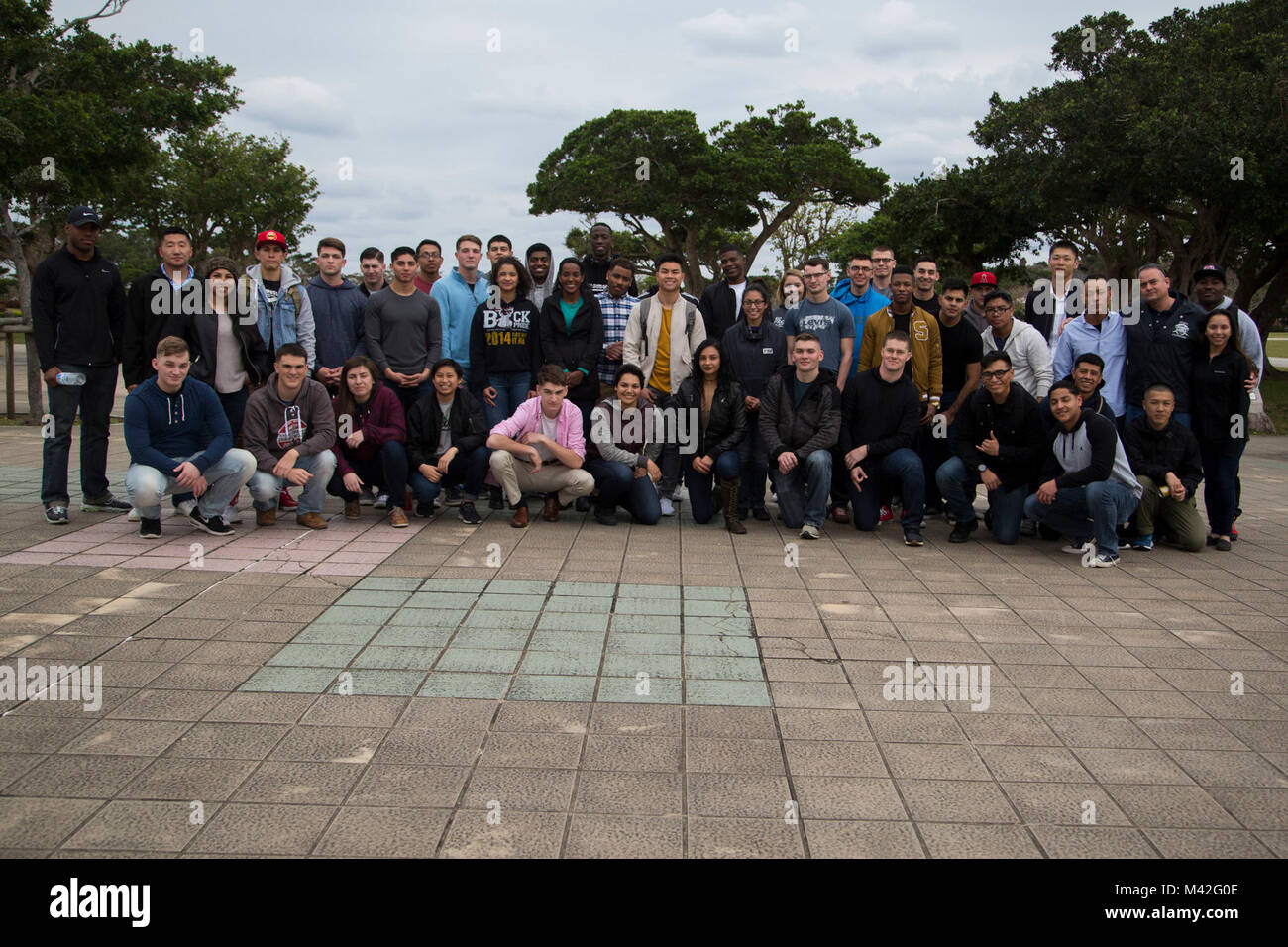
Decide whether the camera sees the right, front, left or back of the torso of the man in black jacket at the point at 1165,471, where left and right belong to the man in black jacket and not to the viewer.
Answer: front

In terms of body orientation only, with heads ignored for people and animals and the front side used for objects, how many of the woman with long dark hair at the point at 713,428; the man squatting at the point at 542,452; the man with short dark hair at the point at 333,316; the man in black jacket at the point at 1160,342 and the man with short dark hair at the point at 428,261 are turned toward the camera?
5

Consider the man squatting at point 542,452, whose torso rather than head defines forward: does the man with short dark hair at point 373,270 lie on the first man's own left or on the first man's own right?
on the first man's own right

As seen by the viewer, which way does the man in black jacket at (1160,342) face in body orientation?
toward the camera

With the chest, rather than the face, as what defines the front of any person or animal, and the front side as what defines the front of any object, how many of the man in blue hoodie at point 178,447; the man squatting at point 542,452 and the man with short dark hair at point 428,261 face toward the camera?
3

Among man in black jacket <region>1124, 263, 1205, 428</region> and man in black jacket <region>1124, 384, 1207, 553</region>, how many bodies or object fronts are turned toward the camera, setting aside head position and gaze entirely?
2

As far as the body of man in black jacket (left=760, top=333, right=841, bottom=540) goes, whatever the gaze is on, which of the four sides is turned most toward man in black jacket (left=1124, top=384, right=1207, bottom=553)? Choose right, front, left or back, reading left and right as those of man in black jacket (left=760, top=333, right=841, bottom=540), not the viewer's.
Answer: left

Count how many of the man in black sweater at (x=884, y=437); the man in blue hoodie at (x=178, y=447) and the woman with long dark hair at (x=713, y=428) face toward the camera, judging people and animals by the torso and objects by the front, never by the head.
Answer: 3

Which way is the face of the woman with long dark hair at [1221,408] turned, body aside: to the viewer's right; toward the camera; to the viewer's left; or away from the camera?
toward the camera

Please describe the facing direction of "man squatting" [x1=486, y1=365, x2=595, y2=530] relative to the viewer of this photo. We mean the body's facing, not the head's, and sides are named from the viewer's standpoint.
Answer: facing the viewer

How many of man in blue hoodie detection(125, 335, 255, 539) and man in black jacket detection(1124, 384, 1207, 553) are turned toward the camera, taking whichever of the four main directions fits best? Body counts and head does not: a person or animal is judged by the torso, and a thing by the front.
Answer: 2

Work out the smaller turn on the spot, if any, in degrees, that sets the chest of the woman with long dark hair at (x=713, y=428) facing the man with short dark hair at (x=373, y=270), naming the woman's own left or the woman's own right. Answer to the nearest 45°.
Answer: approximately 90° to the woman's own right

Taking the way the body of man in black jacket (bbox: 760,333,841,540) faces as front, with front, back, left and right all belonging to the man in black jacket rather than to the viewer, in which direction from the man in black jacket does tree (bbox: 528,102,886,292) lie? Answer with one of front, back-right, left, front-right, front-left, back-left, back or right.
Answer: back

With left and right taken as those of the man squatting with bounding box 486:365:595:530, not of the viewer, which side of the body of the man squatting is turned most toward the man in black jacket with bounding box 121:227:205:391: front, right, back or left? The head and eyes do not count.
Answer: right
